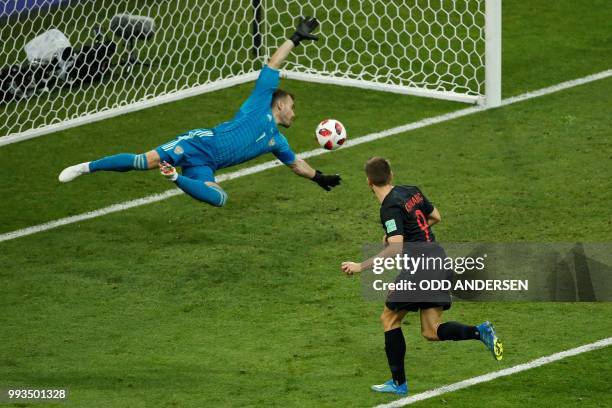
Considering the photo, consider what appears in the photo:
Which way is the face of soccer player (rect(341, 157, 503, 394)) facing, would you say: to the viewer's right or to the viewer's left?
to the viewer's left

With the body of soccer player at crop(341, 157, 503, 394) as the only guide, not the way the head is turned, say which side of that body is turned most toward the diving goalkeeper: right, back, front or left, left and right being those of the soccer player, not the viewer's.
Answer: front

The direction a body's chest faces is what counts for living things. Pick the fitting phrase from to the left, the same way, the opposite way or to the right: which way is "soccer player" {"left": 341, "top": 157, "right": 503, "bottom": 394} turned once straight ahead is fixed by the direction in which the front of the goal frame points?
the opposite way

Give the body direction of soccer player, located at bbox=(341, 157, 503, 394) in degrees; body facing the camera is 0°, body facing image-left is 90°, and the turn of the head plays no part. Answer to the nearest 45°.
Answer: approximately 135°

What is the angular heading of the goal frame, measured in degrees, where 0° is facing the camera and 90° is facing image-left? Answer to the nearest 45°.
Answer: approximately 315°
